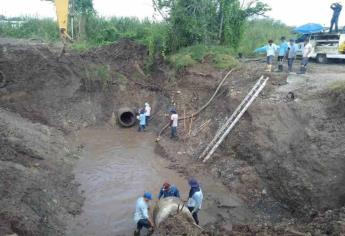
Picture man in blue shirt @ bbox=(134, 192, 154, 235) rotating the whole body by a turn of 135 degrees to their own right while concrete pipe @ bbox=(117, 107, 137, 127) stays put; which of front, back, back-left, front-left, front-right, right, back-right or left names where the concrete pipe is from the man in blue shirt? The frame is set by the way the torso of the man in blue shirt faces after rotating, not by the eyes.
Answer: back-right

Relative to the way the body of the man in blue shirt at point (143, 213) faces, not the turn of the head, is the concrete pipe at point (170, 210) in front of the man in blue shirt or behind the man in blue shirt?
in front

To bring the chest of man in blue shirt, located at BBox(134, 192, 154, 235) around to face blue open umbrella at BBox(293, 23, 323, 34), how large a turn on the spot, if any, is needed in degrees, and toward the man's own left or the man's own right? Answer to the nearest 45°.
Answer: approximately 45° to the man's own left

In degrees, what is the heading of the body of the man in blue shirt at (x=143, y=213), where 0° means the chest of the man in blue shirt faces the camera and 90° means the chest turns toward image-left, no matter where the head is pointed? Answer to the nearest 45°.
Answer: approximately 270°

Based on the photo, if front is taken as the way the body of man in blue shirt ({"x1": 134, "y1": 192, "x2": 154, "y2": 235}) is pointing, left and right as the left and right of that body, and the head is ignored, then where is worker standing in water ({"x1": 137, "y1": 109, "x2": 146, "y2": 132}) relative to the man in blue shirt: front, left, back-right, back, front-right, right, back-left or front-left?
left

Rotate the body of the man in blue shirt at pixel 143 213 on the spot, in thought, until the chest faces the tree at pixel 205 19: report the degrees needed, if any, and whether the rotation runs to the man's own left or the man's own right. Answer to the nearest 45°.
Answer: approximately 90° to the man's own left

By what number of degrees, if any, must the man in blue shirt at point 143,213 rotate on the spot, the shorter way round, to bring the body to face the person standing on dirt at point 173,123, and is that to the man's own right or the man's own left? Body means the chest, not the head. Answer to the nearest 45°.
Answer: approximately 90° to the man's own left

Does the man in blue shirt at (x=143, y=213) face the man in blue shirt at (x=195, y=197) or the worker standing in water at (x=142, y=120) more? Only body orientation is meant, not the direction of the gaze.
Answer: the man in blue shirt

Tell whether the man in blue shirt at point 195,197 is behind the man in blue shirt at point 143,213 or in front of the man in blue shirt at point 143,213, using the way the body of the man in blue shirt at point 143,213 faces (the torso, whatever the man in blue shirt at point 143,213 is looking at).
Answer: in front
